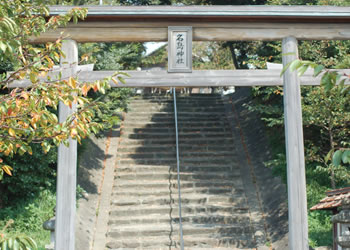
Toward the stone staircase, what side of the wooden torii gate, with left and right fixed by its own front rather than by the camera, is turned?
back

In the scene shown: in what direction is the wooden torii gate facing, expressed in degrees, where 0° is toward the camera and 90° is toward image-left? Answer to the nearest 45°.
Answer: approximately 0°

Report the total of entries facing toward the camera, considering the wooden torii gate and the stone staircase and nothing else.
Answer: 2

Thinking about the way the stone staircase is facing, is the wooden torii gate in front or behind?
in front
